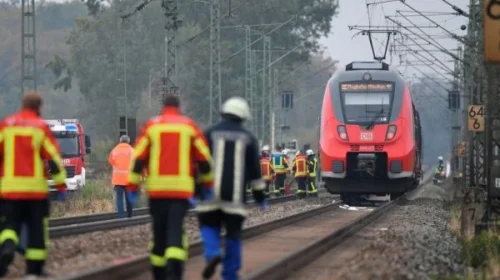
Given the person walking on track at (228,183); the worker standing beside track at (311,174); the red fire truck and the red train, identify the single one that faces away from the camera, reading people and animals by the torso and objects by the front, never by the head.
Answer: the person walking on track

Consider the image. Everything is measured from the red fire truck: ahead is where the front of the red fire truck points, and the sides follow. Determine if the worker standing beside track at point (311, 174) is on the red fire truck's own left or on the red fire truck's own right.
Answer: on the red fire truck's own left

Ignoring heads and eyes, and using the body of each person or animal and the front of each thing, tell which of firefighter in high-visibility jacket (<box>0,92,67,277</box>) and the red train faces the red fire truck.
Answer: the firefighter in high-visibility jacket

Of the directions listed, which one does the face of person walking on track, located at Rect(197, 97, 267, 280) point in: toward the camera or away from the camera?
away from the camera

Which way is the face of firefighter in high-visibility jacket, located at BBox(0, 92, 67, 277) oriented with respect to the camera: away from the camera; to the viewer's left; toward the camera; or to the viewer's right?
away from the camera

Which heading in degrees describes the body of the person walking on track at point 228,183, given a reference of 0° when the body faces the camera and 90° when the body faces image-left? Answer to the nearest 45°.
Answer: approximately 180°

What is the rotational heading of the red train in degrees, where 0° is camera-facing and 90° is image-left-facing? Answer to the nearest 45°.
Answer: approximately 0°

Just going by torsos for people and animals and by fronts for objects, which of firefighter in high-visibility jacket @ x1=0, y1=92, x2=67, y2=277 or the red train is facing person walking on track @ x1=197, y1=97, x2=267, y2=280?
the red train

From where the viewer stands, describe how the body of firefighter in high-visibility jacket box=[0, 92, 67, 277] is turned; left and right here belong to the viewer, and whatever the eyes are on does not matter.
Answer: facing away from the viewer

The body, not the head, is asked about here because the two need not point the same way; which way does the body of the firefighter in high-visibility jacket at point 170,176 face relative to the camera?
away from the camera
